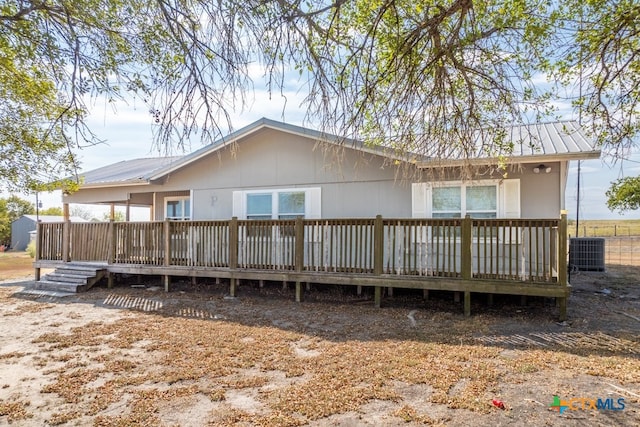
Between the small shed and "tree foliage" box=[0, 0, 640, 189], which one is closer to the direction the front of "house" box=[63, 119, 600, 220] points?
the tree foliage

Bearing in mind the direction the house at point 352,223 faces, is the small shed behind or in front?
behind

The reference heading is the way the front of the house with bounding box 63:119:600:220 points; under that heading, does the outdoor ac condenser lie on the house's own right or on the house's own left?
on the house's own left

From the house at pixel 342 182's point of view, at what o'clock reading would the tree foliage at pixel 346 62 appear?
The tree foliage is roughly at 12 o'clock from the house.

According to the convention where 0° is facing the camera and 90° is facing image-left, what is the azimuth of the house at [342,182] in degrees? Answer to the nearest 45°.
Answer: approximately 0°

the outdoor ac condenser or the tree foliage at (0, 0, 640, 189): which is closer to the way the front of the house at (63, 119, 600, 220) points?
the tree foliage

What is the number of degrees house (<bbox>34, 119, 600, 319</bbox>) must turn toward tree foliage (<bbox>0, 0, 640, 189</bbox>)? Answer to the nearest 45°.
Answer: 0° — it already faces it

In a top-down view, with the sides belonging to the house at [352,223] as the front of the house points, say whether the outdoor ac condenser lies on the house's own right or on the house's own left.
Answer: on the house's own left
